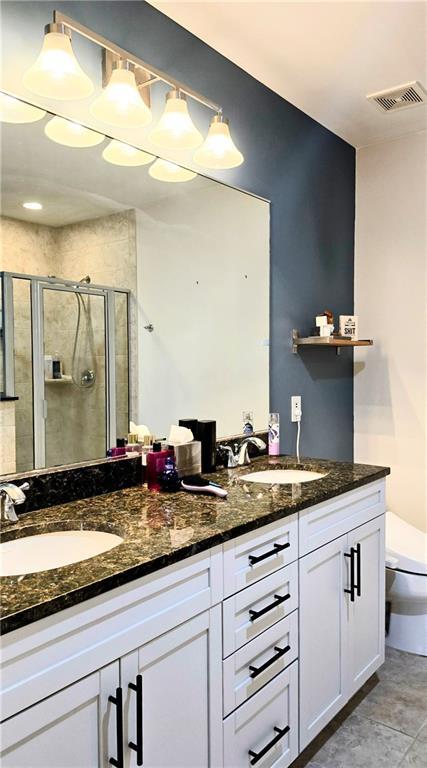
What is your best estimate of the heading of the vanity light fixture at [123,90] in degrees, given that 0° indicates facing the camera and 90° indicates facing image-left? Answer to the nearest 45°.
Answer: approximately 315°

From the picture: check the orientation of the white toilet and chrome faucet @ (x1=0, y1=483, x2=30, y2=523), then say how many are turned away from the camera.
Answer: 0

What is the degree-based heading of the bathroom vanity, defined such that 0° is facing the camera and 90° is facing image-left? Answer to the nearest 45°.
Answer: approximately 315°

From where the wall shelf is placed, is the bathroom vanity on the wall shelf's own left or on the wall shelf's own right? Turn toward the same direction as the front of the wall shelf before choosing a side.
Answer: on the wall shelf's own right

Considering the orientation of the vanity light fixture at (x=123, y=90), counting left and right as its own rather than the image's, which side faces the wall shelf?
left

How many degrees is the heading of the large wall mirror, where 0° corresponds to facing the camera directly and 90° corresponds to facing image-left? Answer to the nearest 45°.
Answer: approximately 315°

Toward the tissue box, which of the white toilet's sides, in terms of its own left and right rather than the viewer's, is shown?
right

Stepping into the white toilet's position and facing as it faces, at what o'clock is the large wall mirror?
The large wall mirror is roughly at 3 o'clock from the white toilet.

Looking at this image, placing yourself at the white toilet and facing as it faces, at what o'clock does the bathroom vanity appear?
The bathroom vanity is roughly at 2 o'clock from the white toilet.
